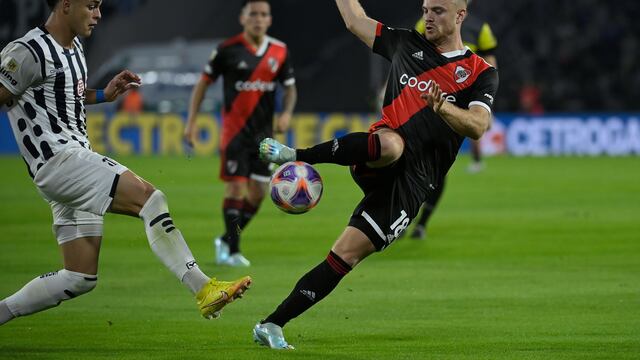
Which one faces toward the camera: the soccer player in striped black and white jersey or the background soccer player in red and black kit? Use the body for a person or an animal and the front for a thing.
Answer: the background soccer player in red and black kit

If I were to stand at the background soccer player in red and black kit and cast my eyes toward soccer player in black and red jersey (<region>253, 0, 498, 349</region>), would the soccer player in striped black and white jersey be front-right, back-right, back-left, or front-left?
front-right

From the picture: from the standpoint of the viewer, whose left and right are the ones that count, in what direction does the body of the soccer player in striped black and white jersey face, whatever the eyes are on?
facing to the right of the viewer

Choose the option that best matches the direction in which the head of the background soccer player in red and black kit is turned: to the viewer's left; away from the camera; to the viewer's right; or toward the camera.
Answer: toward the camera

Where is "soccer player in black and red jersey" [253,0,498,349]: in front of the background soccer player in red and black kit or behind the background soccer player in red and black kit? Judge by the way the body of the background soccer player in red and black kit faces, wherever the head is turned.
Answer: in front

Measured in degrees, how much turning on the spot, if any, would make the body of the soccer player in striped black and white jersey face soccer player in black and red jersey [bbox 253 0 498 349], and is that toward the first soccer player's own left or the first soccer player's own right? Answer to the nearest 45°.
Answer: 0° — they already face them

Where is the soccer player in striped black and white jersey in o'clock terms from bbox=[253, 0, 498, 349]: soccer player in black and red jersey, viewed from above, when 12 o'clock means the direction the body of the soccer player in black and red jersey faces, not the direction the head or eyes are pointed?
The soccer player in striped black and white jersey is roughly at 1 o'clock from the soccer player in black and red jersey.

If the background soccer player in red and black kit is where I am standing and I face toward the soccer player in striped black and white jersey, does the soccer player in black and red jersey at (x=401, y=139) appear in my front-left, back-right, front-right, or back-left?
front-left

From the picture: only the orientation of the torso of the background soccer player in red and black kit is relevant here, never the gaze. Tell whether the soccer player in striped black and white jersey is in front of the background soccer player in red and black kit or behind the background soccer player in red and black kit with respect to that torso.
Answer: in front

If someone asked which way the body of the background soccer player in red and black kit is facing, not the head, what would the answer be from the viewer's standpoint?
toward the camera

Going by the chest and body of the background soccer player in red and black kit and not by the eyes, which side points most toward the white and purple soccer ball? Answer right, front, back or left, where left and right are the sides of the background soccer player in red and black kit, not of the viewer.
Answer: front

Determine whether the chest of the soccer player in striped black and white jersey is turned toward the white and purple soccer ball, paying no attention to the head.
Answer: yes

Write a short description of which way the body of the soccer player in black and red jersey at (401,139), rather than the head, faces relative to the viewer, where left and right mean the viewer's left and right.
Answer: facing the viewer and to the left of the viewer

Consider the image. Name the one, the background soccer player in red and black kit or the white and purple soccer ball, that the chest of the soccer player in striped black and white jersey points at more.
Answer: the white and purple soccer ball

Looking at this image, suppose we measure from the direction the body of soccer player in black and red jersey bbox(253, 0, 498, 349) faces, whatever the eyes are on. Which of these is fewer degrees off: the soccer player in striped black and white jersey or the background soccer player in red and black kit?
the soccer player in striped black and white jersey
